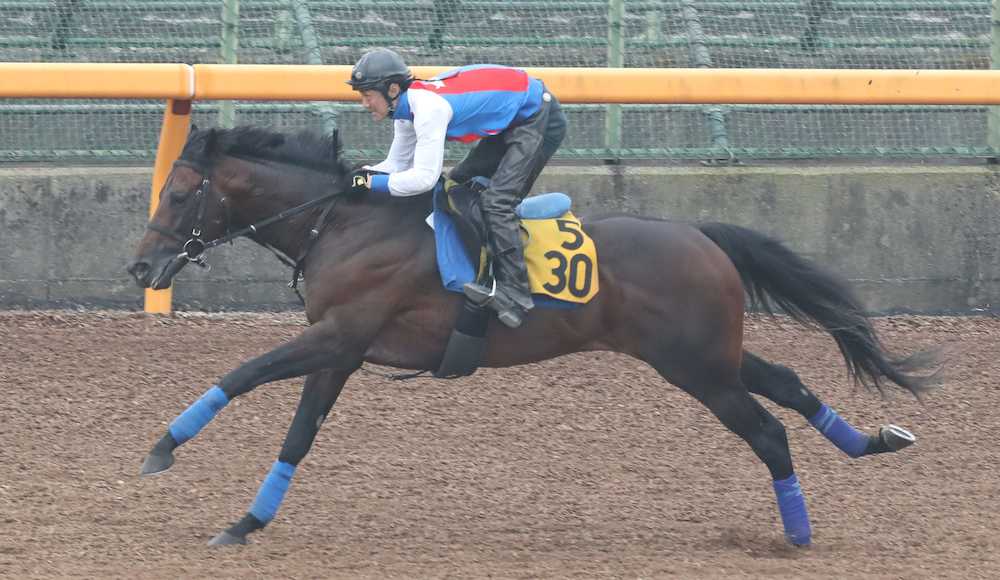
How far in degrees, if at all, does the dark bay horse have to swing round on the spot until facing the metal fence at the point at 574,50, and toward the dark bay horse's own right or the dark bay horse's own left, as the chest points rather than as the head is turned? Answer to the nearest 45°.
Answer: approximately 90° to the dark bay horse's own right

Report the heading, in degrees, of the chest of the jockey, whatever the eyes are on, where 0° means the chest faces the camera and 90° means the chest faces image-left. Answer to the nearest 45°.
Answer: approximately 90°

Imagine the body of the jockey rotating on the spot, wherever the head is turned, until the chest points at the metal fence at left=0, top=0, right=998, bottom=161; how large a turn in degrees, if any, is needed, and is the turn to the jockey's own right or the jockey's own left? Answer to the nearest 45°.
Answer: approximately 90° to the jockey's own right

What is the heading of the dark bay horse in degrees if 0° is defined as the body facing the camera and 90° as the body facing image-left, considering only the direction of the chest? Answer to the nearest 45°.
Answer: approximately 90°
